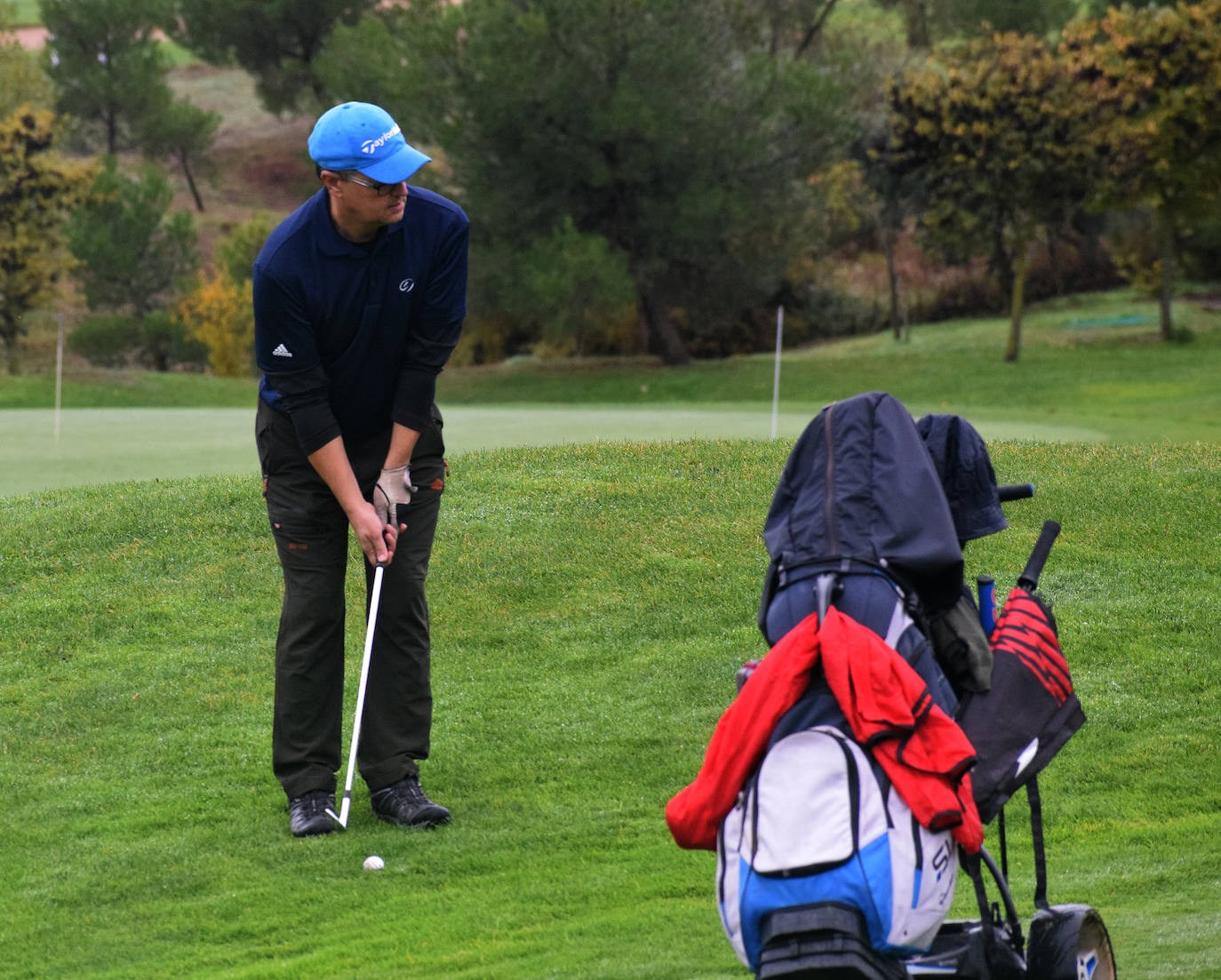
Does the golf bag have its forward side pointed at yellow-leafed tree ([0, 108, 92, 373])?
no

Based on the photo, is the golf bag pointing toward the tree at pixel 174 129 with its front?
no

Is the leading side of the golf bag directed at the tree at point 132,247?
no

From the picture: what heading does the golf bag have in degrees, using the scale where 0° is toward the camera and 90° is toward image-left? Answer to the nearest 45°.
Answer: approximately 45°

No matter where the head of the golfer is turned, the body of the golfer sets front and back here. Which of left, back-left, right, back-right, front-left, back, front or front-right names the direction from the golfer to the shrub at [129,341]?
back

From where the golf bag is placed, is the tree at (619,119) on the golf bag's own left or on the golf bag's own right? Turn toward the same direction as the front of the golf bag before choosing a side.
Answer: on the golf bag's own right

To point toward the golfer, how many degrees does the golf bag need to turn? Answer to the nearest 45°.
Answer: approximately 90° to its right

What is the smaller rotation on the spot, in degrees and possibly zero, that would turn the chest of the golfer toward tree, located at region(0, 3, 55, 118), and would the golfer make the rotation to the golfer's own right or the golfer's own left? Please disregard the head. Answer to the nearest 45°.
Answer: approximately 180°

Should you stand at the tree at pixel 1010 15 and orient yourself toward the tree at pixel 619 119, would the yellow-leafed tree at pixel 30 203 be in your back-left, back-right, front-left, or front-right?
front-right

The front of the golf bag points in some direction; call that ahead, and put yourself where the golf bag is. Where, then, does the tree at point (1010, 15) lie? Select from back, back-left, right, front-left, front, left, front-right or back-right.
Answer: back-right

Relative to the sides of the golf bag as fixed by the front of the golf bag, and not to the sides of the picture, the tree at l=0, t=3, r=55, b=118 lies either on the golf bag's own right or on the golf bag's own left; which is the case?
on the golf bag's own right

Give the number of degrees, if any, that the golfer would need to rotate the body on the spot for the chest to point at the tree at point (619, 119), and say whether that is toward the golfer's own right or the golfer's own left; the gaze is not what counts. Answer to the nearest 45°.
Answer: approximately 180°

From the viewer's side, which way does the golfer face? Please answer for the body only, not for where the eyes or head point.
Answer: toward the camera

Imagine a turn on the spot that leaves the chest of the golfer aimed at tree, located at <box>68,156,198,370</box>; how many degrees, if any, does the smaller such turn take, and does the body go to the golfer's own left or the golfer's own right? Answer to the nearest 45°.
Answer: approximately 180°

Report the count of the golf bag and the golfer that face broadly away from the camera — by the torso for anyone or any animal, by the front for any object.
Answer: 0
